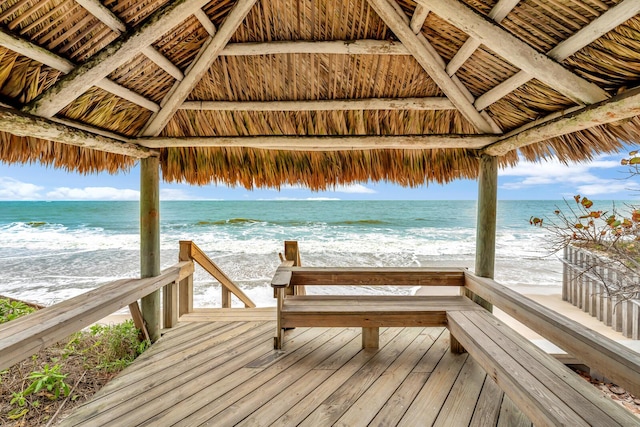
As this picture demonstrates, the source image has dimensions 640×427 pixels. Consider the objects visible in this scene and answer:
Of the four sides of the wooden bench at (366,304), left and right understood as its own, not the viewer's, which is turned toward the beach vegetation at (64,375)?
right

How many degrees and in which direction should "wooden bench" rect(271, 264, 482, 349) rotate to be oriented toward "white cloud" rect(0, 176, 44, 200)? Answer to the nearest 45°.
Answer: approximately 135° to its right

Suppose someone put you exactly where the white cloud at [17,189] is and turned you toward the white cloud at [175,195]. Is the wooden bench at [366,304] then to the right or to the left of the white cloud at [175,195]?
right

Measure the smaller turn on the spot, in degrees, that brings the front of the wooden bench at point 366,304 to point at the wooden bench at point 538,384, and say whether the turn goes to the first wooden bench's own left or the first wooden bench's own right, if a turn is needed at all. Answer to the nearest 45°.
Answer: approximately 45° to the first wooden bench's own left

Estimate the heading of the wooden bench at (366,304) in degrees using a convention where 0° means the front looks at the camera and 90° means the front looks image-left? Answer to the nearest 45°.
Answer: approximately 0°

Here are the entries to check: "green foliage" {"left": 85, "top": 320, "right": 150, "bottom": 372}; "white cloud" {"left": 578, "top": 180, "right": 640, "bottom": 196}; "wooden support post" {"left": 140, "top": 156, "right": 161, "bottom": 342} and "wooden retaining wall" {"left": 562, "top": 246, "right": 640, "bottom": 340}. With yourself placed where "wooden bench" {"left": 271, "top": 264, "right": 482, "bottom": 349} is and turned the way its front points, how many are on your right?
2

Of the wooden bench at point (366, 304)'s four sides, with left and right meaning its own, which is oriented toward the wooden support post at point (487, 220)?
left

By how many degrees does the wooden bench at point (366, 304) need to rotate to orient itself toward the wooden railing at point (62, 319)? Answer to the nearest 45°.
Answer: approximately 45° to its right

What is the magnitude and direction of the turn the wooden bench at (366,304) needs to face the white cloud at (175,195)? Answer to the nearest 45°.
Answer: approximately 135° to its right

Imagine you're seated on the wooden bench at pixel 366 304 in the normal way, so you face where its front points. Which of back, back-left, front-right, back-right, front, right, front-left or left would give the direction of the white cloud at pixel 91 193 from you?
back-right

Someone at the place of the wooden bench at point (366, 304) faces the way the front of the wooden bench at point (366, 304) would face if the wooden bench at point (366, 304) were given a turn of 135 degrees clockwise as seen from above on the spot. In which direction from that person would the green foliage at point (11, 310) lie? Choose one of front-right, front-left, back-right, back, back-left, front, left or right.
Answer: front-left

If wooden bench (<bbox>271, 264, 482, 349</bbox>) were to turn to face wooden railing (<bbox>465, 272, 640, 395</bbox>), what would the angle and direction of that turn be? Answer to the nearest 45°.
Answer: approximately 45° to its left

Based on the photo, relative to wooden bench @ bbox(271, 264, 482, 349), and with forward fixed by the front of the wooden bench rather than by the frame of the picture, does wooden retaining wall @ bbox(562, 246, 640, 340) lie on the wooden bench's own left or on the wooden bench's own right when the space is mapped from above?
on the wooden bench's own left

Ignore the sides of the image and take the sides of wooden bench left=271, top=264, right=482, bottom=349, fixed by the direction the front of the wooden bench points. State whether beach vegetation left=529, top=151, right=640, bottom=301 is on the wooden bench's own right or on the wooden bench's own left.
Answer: on the wooden bench's own left

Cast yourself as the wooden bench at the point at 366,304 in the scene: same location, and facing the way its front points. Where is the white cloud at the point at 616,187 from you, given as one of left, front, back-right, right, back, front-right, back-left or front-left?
back-left

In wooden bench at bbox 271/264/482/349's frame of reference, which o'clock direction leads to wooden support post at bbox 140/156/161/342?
The wooden support post is roughly at 3 o'clock from the wooden bench.

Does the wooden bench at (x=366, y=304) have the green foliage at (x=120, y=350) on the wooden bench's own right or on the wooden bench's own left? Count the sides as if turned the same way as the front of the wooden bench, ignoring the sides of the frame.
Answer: on the wooden bench's own right
